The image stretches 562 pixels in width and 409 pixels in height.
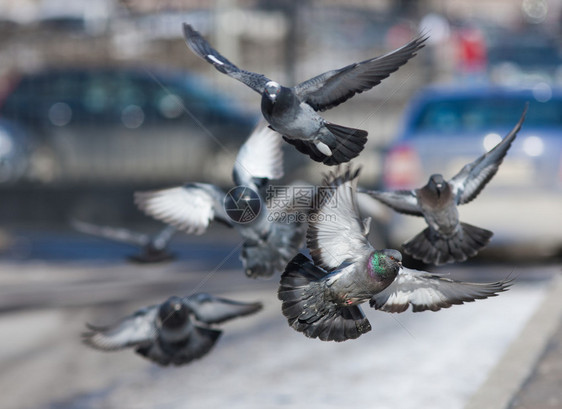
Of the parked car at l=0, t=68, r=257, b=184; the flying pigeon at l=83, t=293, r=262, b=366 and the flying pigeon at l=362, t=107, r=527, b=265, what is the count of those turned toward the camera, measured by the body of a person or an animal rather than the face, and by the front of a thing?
2

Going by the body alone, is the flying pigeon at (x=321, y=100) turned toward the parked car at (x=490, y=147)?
no

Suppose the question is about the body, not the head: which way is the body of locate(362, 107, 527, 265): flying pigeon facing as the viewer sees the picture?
toward the camera

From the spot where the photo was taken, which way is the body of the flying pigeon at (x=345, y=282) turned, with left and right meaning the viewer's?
facing the viewer and to the right of the viewer

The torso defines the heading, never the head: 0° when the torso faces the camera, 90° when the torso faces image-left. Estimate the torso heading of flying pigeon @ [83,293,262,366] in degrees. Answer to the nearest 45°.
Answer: approximately 0°

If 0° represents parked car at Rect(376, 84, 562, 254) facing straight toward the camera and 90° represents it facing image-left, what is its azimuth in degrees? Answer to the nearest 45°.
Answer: approximately 180°
